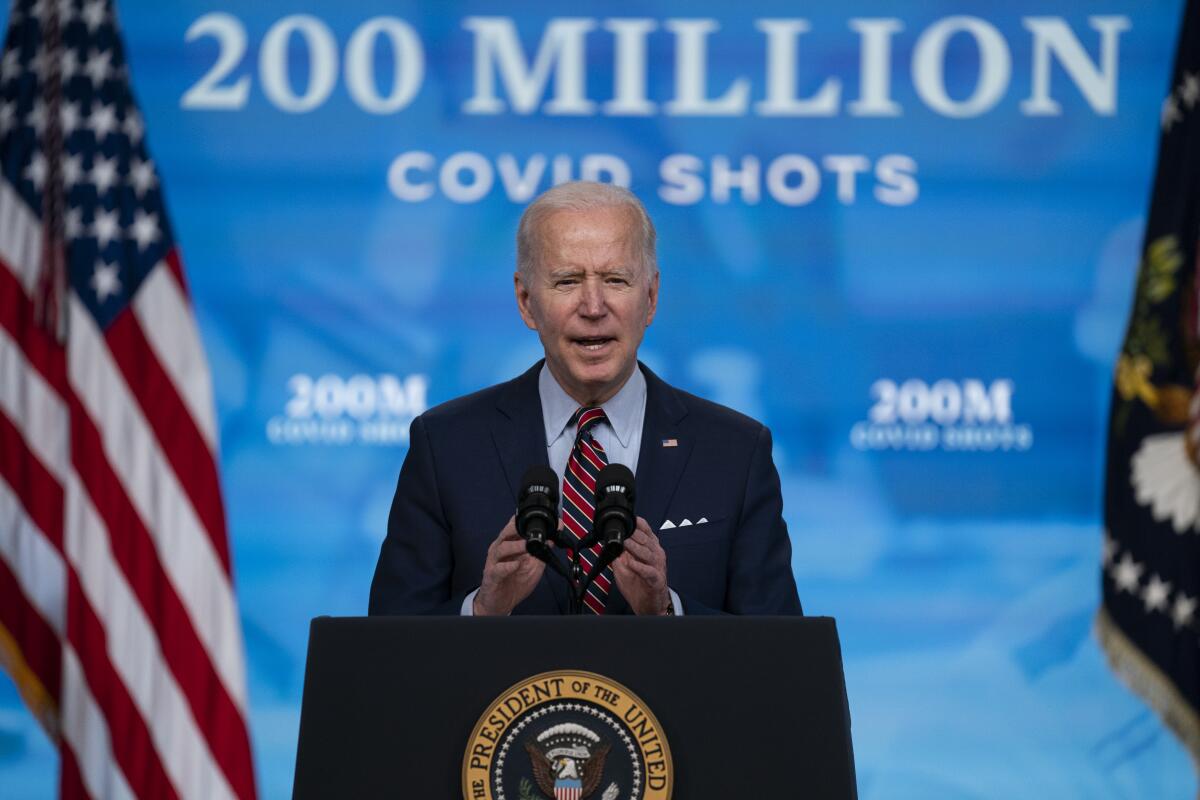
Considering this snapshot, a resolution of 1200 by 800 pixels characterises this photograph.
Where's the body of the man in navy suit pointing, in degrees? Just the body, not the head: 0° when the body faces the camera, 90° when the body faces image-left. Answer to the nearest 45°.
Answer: approximately 0°

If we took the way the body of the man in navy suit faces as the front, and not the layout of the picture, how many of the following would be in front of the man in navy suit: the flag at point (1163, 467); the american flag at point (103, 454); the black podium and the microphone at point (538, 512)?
2

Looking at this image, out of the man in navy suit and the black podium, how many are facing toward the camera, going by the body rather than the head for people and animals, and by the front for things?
2

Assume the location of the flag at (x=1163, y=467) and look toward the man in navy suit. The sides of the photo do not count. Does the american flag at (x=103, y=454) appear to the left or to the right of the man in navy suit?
right

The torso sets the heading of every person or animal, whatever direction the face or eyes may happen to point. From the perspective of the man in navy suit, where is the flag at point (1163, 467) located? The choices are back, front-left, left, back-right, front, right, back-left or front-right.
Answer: back-left

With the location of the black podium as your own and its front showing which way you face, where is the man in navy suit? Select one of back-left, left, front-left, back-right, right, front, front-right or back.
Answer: back

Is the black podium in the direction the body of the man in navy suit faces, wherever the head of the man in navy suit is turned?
yes
